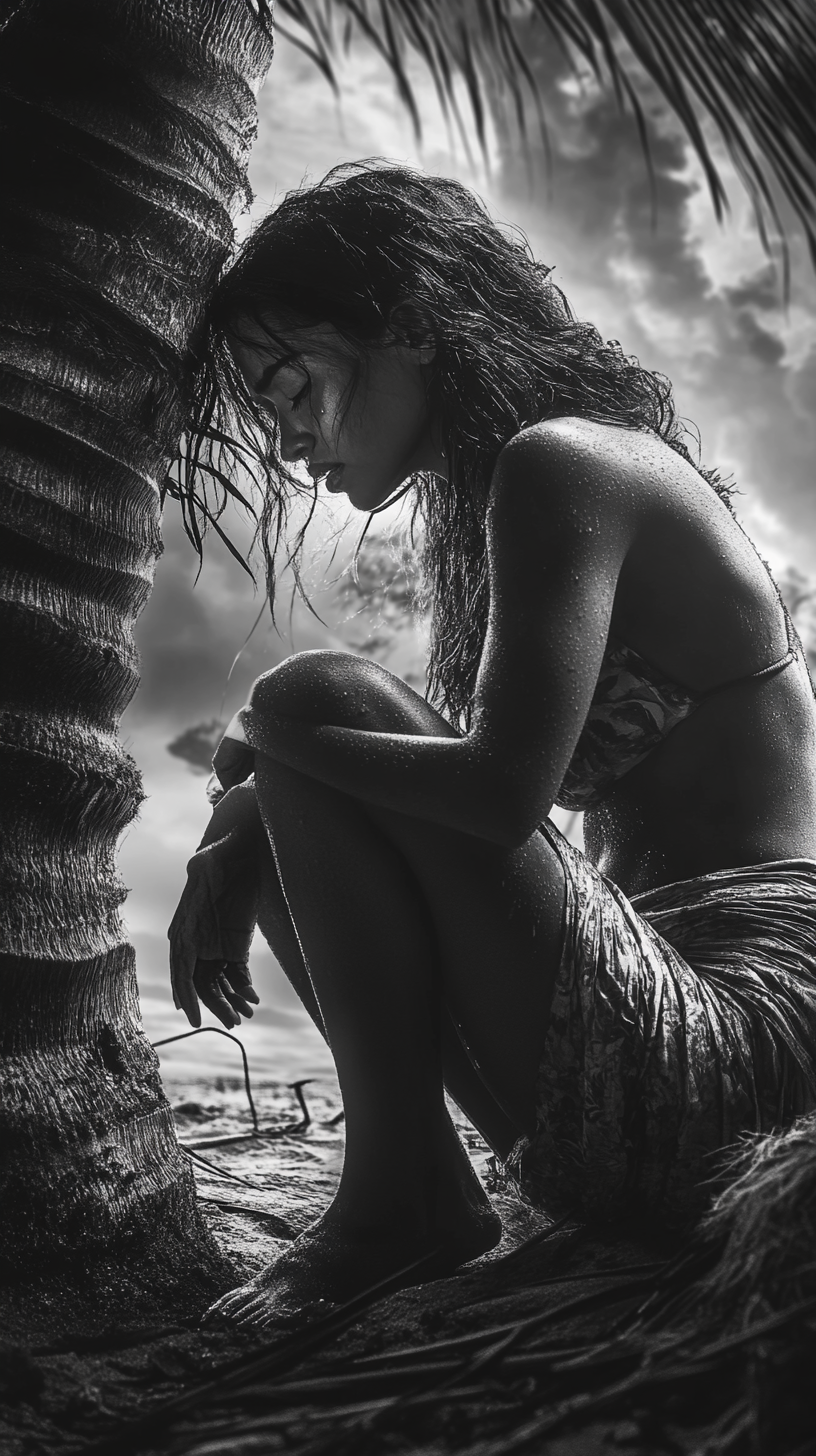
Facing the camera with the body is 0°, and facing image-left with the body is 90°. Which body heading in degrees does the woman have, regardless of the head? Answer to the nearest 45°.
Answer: approximately 90°

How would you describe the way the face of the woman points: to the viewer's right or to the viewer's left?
to the viewer's left
